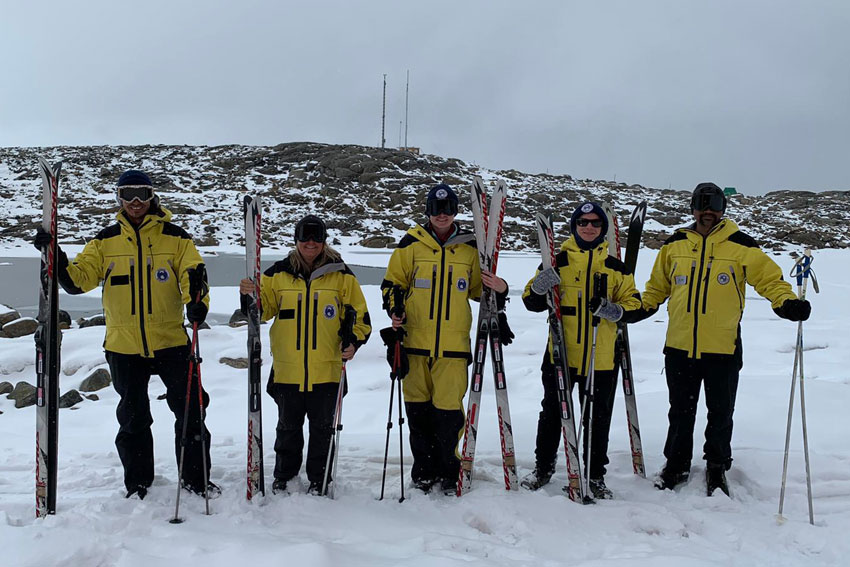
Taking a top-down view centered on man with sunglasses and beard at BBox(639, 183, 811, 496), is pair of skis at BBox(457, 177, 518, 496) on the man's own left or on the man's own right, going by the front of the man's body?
on the man's own right

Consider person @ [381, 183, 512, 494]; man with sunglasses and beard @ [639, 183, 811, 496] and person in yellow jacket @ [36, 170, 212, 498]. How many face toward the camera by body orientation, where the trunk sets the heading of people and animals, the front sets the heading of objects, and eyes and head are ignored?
3

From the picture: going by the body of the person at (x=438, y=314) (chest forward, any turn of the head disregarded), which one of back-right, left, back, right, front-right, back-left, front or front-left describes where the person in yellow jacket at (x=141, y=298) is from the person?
right

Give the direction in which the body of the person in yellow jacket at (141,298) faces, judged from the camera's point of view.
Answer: toward the camera

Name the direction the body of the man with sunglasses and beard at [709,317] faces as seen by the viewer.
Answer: toward the camera

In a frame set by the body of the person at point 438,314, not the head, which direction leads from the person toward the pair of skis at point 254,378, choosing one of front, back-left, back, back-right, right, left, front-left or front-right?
right
